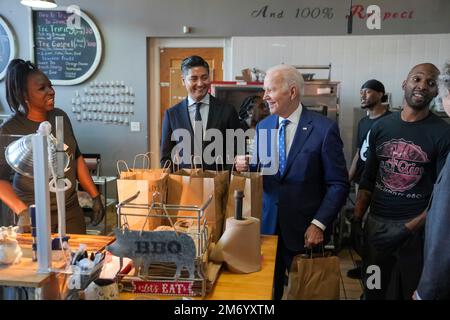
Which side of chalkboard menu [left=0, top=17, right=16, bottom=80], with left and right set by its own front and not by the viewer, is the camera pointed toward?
front

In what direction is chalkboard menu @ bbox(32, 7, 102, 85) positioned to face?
toward the camera

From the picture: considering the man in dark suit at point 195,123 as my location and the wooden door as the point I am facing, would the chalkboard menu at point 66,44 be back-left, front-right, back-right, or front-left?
front-left

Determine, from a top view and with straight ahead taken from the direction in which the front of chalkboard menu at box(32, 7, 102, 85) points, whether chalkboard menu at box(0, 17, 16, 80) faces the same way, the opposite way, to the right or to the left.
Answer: the same way

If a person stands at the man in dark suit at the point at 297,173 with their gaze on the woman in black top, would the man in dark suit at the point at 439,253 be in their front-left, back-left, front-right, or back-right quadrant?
back-left

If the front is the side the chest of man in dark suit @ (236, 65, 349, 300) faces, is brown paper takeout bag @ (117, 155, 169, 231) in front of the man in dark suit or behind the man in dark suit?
in front

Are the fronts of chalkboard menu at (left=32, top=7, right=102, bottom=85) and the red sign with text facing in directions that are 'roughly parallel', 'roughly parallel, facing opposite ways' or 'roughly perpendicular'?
roughly parallel

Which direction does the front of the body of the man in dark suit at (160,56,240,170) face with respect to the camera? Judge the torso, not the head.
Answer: toward the camera

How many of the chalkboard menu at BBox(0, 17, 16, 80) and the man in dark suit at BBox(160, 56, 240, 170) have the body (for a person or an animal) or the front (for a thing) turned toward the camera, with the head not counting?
2

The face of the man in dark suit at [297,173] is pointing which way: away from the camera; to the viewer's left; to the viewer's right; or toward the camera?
to the viewer's left

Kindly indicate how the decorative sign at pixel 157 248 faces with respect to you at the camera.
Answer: facing the viewer

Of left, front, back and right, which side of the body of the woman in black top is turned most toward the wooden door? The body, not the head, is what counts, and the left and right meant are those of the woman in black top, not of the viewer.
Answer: left
